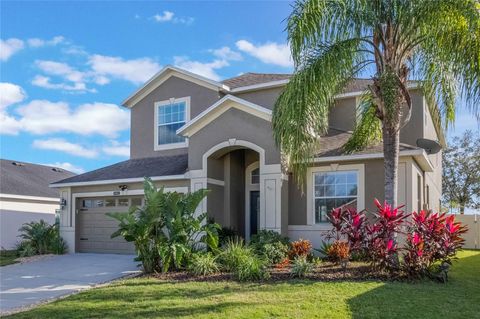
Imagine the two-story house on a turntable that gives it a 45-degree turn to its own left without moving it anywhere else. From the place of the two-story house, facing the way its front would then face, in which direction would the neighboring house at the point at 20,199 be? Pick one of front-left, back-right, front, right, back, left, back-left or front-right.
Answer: back-right

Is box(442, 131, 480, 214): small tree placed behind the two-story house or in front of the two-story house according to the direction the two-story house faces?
behind

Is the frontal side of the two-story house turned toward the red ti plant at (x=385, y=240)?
no

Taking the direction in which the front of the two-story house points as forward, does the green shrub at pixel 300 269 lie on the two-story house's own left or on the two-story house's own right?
on the two-story house's own left

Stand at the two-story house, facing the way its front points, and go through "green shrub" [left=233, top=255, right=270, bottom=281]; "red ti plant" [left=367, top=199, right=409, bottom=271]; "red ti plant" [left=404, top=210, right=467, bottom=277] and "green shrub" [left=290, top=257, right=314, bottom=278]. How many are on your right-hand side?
0

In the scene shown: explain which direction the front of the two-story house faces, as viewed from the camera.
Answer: facing the viewer and to the left of the viewer
